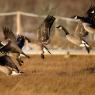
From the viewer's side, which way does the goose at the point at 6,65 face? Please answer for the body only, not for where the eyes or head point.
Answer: to the viewer's left
